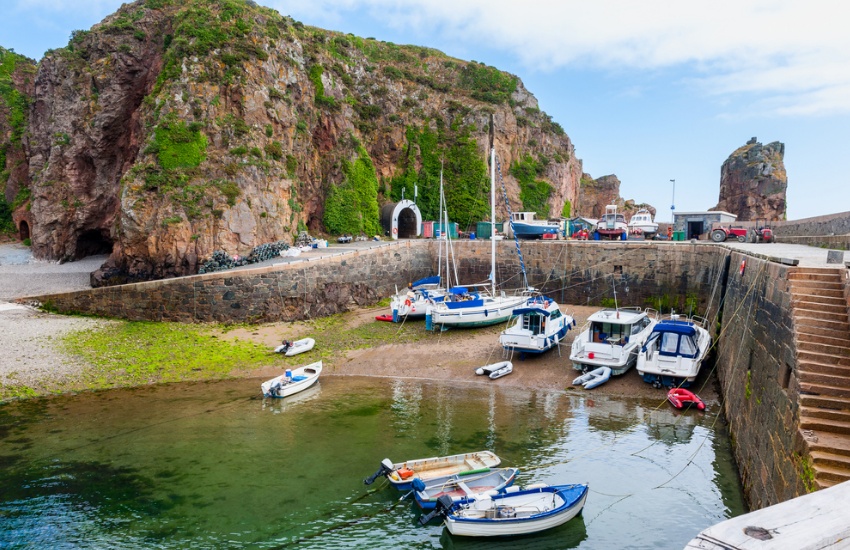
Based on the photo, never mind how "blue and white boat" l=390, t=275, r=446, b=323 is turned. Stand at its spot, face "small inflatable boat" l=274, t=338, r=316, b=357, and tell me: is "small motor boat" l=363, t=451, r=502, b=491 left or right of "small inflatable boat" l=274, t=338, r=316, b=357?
left

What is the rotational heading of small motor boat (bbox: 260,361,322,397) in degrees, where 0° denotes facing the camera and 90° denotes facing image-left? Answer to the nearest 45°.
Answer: approximately 225°

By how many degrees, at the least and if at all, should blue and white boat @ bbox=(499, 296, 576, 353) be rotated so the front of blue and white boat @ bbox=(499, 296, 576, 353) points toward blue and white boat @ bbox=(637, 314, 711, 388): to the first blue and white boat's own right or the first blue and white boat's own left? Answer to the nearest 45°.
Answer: approximately 90° to the first blue and white boat's own right
